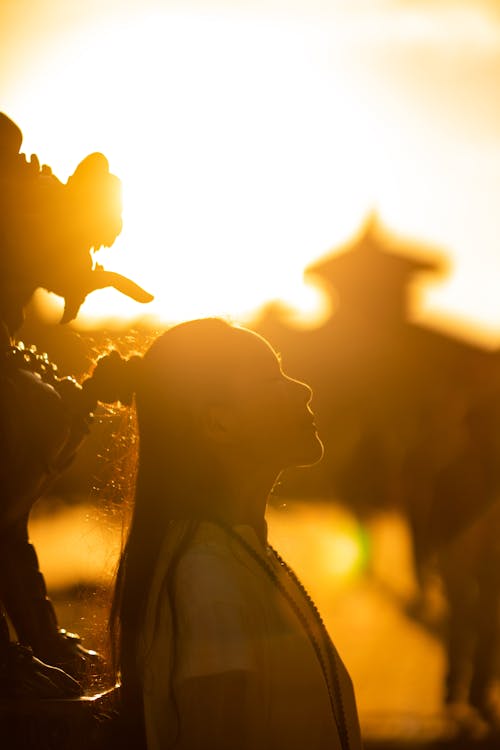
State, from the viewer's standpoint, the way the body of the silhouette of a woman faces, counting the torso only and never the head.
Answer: to the viewer's right
